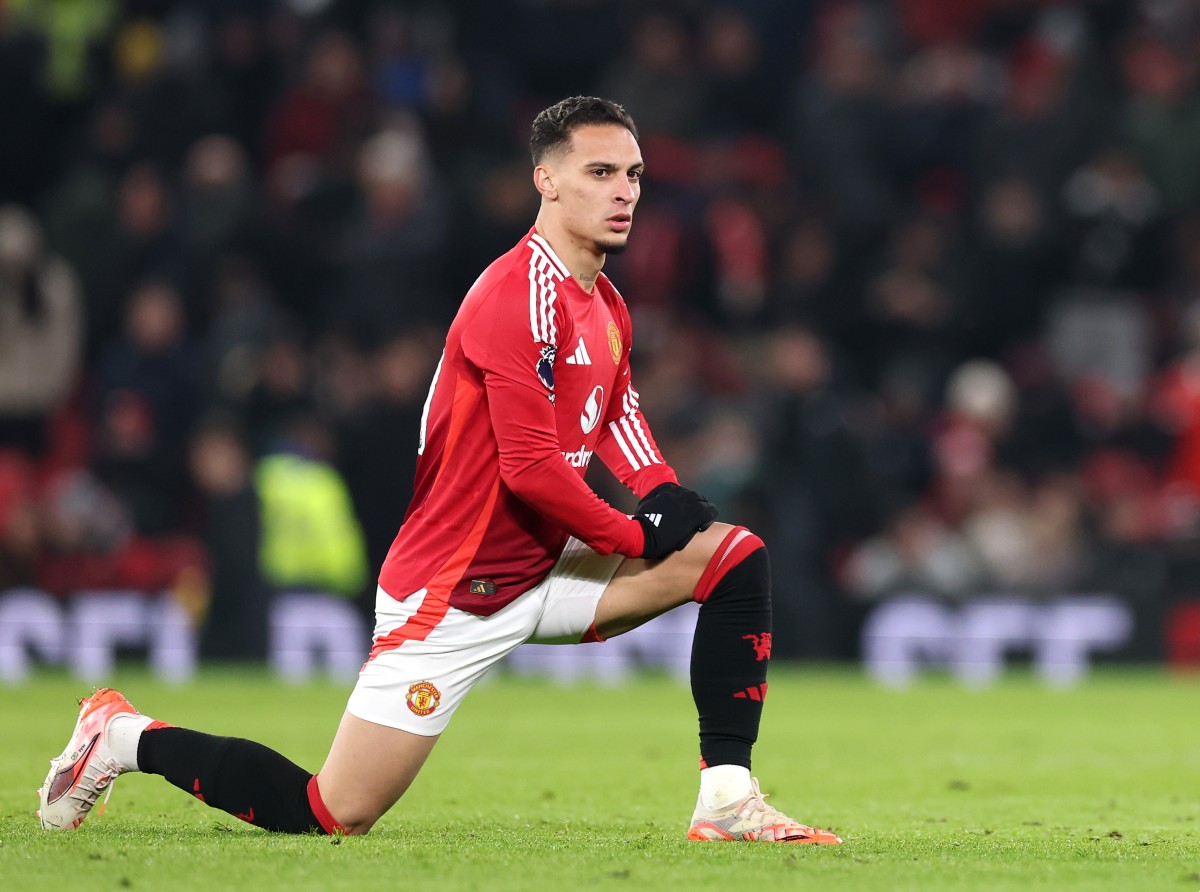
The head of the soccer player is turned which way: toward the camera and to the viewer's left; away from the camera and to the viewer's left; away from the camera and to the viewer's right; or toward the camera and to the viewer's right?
toward the camera and to the viewer's right

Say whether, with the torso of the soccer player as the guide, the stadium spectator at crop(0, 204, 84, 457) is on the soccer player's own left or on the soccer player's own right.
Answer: on the soccer player's own left

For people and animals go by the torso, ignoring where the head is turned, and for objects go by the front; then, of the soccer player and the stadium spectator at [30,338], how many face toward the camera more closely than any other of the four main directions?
1

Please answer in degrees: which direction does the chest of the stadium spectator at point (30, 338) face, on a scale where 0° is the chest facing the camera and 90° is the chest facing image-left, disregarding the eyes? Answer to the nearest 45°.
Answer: approximately 0°

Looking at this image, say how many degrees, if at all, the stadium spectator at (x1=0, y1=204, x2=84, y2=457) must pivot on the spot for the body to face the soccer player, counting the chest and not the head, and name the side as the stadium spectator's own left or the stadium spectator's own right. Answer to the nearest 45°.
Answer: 0° — they already face them

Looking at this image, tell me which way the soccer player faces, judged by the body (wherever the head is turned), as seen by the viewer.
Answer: to the viewer's right

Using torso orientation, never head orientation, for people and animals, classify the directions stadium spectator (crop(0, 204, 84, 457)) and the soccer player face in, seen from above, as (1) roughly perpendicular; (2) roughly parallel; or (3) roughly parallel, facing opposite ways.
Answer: roughly perpendicular
